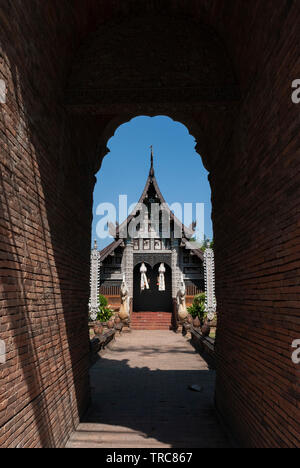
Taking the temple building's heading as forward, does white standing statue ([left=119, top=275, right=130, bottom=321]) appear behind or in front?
in front

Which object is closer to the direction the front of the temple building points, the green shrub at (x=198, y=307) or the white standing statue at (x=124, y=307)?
the white standing statue

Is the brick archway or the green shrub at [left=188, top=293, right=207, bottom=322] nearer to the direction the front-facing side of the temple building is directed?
the brick archway

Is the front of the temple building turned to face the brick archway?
yes

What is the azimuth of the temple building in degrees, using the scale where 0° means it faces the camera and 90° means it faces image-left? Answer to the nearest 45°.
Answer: approximately 0°

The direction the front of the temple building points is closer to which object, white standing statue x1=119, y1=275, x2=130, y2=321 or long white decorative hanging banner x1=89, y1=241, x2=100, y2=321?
the white standing statue
